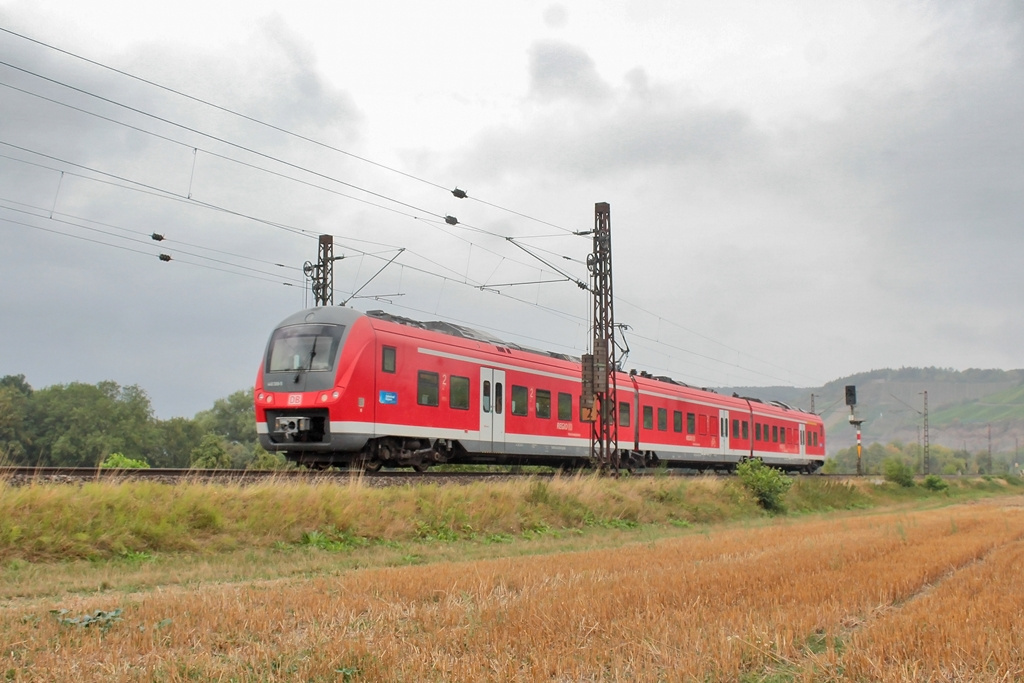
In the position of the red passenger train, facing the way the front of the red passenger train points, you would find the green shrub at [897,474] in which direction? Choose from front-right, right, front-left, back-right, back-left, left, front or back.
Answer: back

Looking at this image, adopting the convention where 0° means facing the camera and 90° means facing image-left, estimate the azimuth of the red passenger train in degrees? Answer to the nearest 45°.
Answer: approximately 45°

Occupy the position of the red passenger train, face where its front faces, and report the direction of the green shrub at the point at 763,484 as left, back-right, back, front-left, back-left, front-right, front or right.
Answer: back
